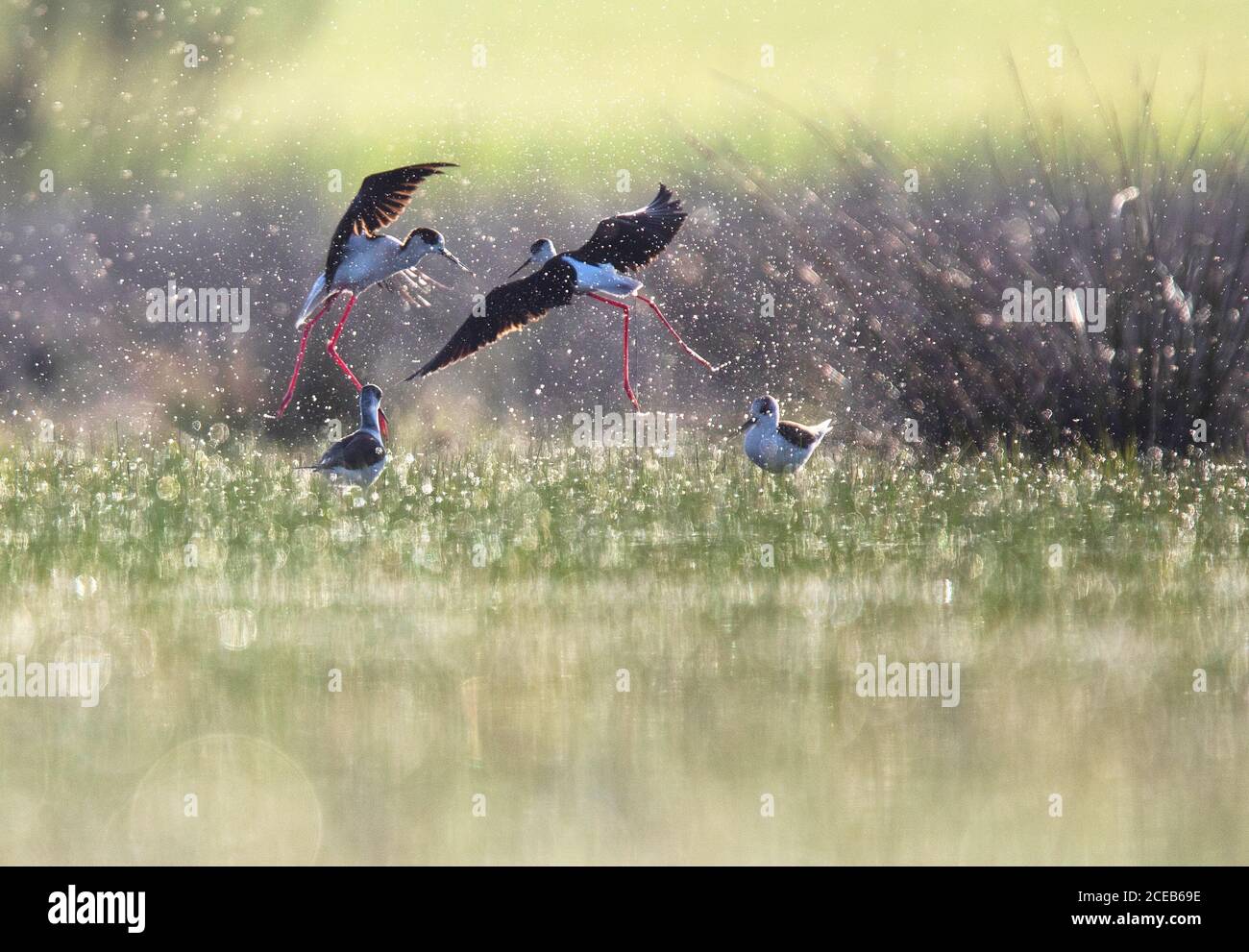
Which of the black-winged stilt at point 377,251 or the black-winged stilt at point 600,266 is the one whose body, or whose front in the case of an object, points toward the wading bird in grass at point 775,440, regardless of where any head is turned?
the black-winged stilt at point 377,251

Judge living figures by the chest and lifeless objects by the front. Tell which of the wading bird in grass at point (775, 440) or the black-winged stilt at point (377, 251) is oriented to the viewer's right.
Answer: the black-winged stilt

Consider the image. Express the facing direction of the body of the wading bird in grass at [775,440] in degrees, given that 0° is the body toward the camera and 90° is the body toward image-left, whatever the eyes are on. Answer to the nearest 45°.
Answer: approximately 45°

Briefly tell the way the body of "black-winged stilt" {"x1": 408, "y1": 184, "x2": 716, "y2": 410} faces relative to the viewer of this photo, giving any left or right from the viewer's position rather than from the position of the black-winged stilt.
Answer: facing away from the viewer and to the left of the viewer

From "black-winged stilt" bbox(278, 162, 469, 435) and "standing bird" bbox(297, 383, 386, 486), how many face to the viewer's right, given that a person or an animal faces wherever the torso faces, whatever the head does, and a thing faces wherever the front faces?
2

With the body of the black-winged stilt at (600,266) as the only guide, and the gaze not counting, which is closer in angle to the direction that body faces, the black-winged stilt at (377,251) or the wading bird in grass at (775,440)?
the black-winged stilt

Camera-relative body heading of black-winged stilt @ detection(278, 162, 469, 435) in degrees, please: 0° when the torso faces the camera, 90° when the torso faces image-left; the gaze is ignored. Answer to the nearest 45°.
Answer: approximately 270°

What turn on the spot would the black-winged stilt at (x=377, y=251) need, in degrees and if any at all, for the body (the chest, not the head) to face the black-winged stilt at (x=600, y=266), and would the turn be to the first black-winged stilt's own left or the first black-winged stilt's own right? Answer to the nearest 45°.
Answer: approximately 45° to the first black-winged stilt's own right

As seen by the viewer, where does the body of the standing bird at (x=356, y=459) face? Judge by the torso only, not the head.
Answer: to the viewer's right
